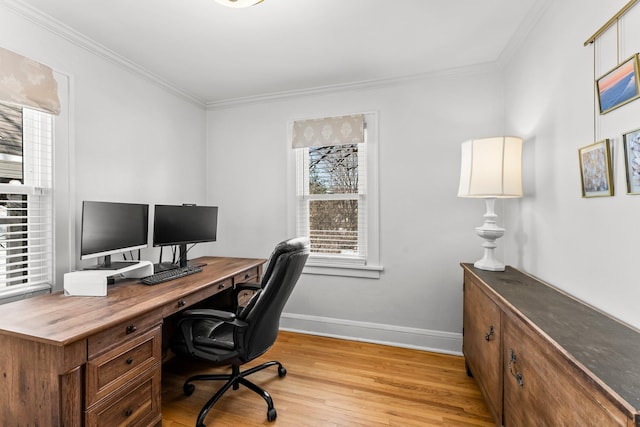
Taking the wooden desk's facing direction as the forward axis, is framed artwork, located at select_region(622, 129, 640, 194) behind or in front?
in front

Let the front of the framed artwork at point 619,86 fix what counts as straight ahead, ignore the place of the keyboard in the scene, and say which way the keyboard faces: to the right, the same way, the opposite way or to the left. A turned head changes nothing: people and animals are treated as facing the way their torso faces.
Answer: the opposite way

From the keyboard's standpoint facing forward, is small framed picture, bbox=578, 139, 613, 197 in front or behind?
in front

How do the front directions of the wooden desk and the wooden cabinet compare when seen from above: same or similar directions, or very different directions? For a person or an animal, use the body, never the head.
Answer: very different directions

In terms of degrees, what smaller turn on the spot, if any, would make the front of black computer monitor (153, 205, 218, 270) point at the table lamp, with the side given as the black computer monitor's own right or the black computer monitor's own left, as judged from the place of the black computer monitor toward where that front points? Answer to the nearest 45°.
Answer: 0° — it already faces it
